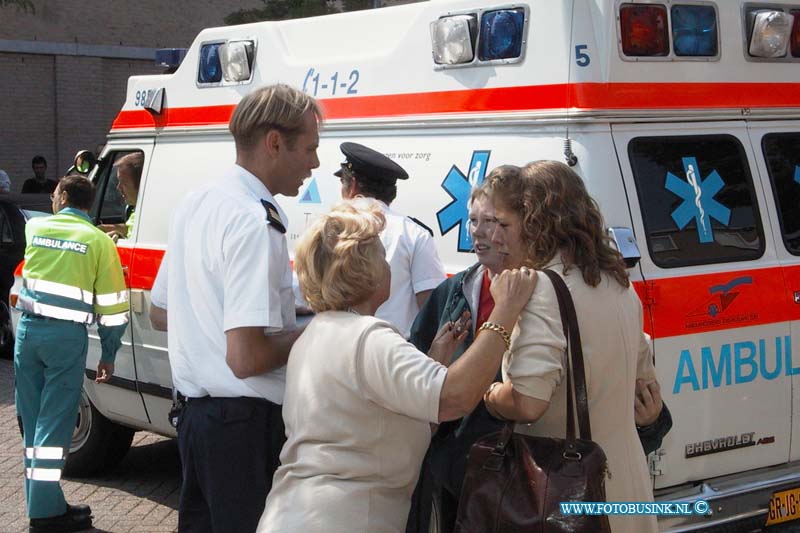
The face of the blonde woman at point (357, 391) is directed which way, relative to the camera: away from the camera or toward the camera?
away from the camera

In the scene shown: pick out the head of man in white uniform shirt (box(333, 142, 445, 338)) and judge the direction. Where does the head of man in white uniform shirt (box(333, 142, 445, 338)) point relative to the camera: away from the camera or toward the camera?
away from the camera

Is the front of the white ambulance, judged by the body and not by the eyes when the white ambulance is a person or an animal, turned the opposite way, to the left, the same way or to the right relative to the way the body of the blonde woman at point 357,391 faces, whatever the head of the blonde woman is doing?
to the left

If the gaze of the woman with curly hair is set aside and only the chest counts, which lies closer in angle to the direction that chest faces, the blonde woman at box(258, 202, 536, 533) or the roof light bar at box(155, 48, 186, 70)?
the roof light bar

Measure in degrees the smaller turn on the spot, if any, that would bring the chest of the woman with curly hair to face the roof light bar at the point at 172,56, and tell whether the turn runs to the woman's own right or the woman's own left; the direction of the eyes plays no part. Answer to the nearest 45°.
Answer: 0° — they already face it

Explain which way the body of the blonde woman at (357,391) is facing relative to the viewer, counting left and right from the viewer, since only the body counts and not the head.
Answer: facing away from the viewer and to the right of the viewer

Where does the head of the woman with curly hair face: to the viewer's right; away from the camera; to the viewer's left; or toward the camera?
to the viewer's left
